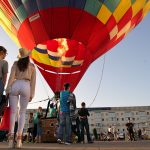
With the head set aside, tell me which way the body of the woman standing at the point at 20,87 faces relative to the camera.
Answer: away from the camera

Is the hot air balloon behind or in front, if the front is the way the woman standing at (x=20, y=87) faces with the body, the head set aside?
in front
